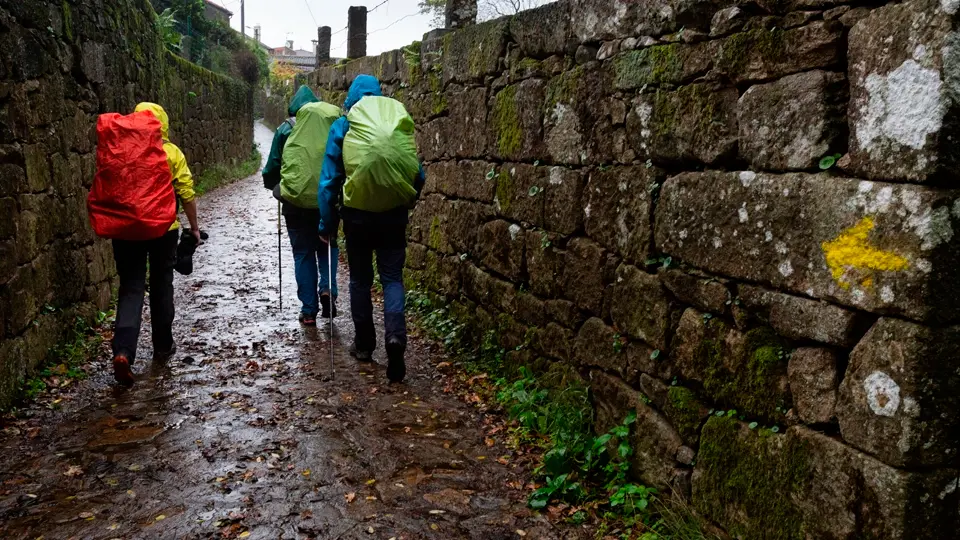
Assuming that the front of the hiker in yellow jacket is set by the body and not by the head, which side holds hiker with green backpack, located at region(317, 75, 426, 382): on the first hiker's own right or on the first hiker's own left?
on the first hiker's own right

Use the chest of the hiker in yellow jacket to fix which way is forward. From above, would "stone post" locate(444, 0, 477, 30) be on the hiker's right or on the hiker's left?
on the hiker's right

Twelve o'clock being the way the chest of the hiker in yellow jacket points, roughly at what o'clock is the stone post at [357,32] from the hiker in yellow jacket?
The stone post is roughly at 1 o'clock from the hiker in yellow jacket.

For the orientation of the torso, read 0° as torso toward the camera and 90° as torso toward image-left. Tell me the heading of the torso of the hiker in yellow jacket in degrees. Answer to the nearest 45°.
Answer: approximately 180°

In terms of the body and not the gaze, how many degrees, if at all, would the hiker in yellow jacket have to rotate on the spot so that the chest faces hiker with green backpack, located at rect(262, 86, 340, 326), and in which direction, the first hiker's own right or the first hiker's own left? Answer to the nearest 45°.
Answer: approximately 45° to the first hiker's own right

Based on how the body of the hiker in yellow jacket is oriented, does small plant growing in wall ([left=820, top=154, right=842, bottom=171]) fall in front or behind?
behind
